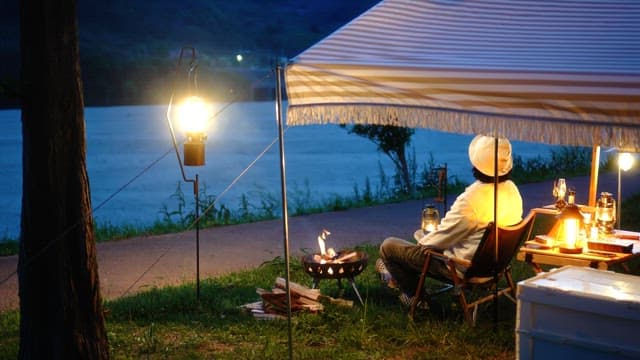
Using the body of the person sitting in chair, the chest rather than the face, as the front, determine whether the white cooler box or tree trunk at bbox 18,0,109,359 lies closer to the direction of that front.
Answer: the tree trunk

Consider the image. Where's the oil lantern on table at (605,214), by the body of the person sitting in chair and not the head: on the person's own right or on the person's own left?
on the person's own right

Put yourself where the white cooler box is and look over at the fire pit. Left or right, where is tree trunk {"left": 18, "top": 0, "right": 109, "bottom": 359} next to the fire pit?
left

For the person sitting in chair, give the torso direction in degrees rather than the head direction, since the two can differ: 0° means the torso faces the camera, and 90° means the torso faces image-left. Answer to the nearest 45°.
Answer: approximately 135°

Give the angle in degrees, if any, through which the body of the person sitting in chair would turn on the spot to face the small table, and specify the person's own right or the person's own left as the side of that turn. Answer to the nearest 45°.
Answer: approximately 135° to the person's own right

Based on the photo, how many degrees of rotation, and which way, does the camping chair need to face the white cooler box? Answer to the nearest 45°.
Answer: approximately 135° to its left

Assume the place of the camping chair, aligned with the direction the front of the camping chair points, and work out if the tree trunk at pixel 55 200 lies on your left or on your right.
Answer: on your left

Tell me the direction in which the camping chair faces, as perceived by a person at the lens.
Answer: facing away from the viewer and to the left of the viewer

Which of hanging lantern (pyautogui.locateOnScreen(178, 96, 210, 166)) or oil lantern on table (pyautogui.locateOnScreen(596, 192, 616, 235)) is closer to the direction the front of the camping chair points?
the hanging lantern
